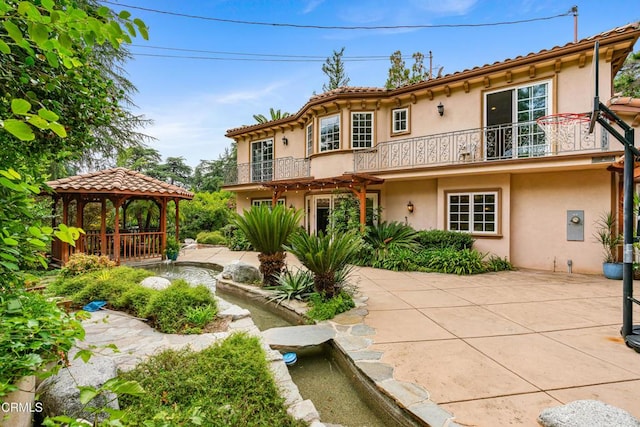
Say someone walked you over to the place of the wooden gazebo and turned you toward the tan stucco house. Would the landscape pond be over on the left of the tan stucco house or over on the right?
right

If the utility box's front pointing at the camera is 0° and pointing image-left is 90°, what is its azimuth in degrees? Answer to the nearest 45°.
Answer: approximately 0°

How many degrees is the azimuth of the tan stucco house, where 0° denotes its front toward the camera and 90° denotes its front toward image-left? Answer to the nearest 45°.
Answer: approximately 45°

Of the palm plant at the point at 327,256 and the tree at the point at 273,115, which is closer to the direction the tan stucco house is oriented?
the palm plant

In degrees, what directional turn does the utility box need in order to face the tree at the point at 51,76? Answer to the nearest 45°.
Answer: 0° — it already faces it

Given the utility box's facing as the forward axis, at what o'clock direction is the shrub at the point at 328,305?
The shrub is roughly at 1 o'clock from the utility box.

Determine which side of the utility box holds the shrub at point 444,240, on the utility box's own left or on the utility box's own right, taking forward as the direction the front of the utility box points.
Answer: on the utility box's own right
